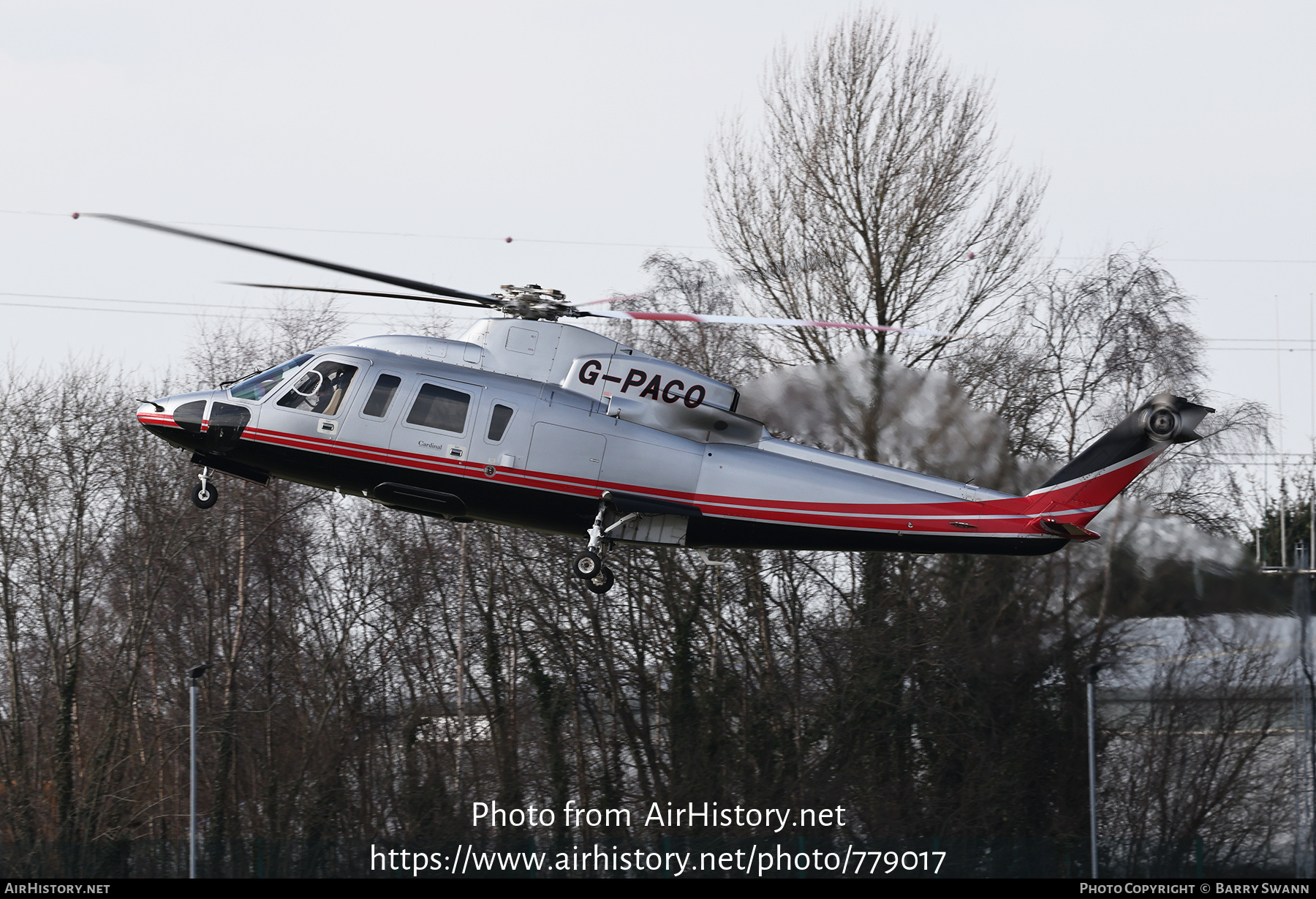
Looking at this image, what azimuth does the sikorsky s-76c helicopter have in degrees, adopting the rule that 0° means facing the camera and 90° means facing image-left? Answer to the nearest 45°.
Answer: approximately 90°
